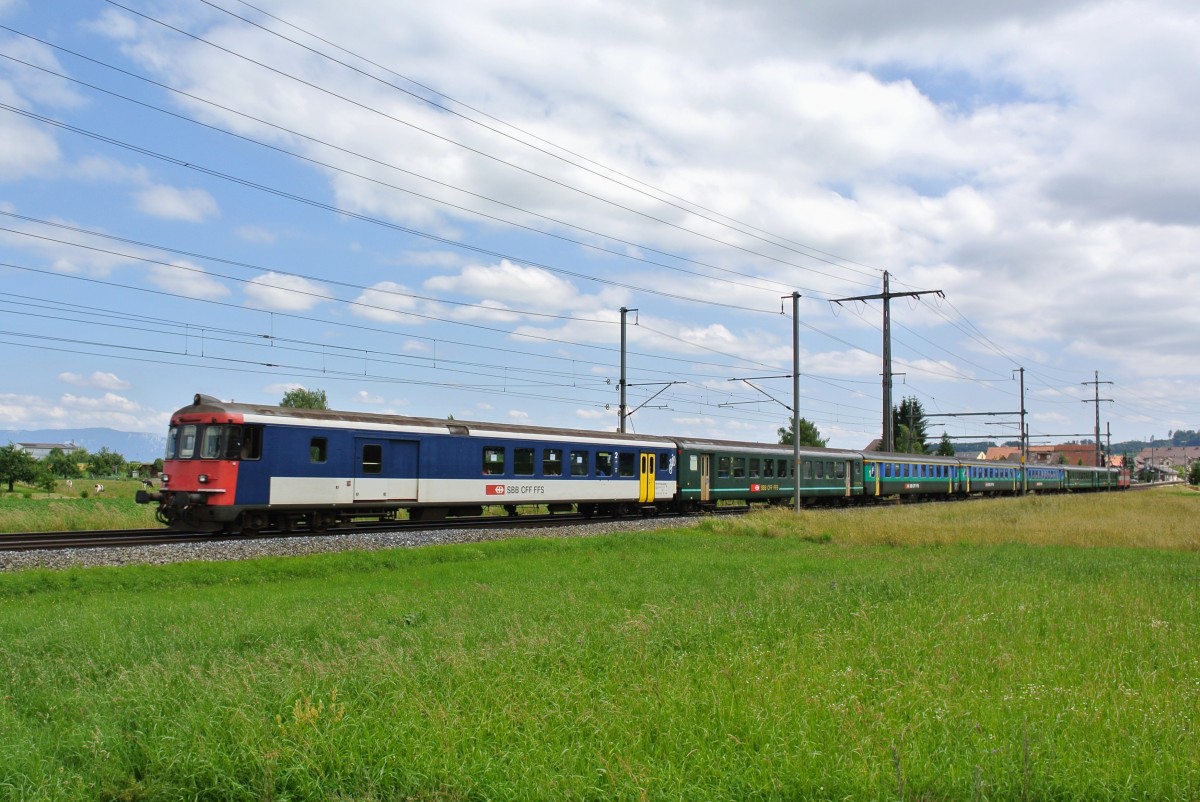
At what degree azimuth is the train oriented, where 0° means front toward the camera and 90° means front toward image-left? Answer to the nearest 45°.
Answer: approximately 45°
